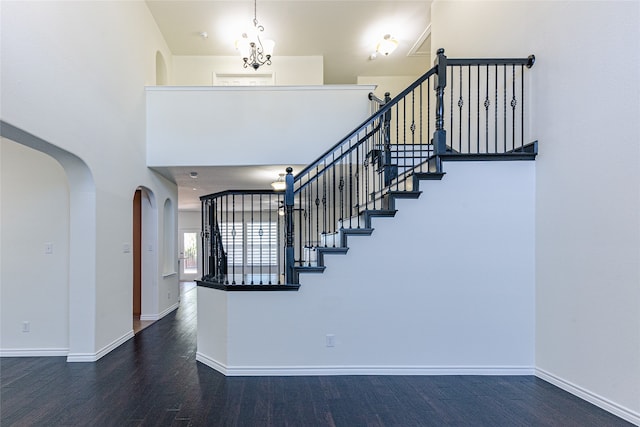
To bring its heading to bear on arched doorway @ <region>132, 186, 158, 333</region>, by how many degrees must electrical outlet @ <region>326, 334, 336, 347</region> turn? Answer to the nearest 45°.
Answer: approximately 135° to its right

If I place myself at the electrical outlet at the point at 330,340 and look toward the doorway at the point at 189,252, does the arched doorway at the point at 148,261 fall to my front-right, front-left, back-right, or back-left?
front-left

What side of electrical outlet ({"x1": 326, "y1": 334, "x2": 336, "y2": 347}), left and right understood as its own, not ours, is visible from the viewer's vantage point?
front

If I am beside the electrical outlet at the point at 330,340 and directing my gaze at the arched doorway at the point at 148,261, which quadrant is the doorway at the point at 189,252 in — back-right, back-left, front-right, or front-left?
front-right

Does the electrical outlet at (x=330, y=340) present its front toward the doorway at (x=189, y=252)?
no
